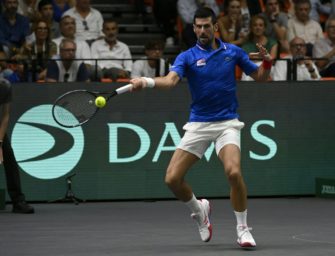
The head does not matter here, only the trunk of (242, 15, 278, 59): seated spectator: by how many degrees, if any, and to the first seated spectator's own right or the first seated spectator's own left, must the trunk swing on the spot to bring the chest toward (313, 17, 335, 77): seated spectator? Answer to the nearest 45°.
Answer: approximately 135° to the first seated spectator's own left

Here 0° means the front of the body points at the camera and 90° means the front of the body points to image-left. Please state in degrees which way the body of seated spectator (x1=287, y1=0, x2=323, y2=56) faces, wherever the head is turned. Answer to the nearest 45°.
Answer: approximately 0°

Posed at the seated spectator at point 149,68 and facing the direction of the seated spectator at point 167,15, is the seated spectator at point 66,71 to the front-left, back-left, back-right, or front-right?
back-left

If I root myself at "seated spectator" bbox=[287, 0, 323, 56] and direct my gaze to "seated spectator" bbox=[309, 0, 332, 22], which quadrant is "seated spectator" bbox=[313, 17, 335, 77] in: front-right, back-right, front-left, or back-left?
back-right
